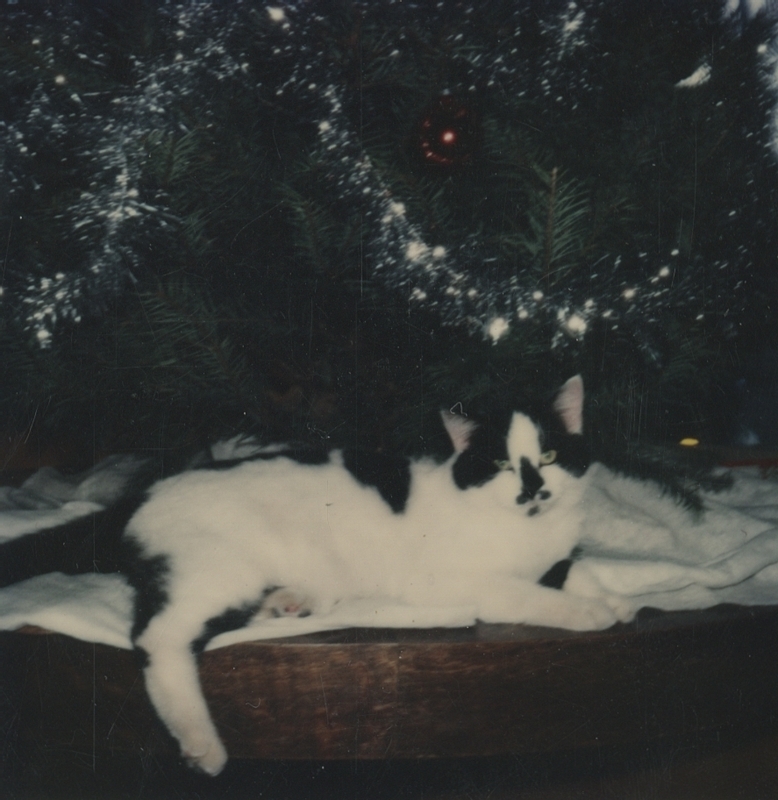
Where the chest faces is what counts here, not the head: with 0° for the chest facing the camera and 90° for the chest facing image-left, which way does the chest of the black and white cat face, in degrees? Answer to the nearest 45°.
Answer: approximately 270°
